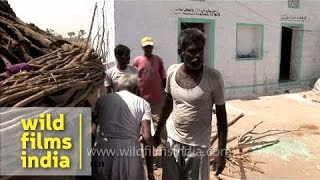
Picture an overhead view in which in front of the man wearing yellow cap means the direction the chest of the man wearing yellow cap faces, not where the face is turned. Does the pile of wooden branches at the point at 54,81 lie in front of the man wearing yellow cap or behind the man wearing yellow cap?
in front

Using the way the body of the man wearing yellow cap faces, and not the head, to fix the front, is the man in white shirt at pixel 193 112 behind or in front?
in front

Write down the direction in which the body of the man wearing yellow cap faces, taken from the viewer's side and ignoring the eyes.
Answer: toward the camera

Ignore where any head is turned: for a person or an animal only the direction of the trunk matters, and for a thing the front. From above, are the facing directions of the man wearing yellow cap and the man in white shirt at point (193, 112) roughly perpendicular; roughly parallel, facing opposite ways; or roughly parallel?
roughly parallel

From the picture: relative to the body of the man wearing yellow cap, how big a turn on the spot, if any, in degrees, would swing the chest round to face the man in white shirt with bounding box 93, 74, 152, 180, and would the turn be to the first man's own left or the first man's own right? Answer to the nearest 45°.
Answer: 0° — they already face them

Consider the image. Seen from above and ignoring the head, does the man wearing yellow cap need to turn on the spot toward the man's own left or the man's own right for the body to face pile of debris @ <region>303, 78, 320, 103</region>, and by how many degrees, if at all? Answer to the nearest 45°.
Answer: approximately 135° to the man's own left

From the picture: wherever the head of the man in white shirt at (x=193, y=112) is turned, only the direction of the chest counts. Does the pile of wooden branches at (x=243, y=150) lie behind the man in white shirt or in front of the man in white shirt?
behind

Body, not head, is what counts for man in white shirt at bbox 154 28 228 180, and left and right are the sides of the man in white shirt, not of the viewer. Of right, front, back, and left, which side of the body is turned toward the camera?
front

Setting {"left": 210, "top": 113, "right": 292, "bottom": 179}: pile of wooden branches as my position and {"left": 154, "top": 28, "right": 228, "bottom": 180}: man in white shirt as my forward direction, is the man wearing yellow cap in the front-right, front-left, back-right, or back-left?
front-right

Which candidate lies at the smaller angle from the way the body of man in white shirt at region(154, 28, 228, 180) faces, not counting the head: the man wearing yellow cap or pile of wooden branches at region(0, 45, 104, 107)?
the pile of wooden branches

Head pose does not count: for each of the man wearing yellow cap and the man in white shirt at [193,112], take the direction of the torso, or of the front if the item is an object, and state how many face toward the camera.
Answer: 2
